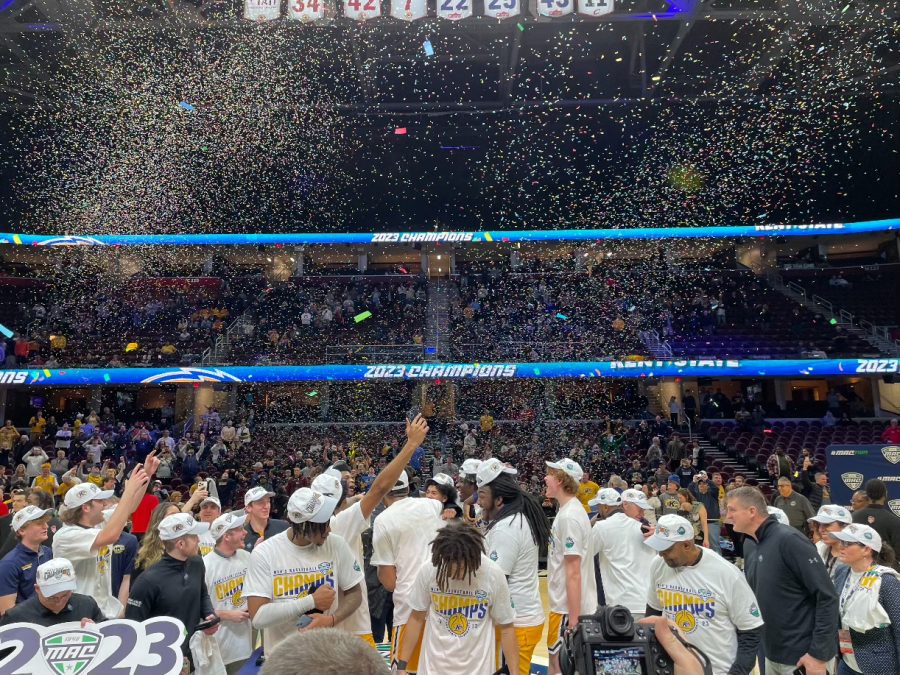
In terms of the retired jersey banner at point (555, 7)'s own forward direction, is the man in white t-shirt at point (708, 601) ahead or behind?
ahead

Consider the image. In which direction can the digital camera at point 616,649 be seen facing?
away from the camera

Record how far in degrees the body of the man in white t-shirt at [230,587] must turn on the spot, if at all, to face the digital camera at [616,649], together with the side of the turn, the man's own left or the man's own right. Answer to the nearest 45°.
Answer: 0° — they already face it

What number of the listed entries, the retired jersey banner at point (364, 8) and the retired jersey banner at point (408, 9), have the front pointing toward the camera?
2

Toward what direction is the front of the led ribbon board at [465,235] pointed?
toward the camera

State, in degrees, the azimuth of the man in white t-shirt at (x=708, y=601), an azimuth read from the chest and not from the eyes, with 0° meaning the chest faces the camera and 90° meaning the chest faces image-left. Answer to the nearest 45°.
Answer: approximately 45°

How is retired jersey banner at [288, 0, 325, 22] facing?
toward the camera

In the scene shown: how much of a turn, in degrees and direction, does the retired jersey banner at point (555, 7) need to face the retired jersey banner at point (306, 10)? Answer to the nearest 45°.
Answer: approximately 90° to its right

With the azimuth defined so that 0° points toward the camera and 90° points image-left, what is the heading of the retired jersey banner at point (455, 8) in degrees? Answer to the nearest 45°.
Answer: approximately 0°

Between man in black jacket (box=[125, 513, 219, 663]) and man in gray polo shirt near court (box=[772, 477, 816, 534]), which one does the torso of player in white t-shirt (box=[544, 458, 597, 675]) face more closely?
the man in black jacket

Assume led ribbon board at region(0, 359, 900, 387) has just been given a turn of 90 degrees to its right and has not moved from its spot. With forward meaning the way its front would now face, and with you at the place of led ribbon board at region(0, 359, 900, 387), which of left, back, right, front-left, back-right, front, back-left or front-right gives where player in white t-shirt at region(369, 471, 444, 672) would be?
left
